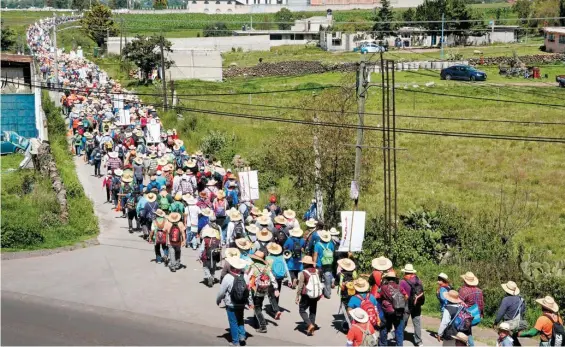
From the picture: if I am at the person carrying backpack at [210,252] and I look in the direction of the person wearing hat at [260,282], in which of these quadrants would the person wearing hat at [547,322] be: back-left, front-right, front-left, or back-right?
front-left

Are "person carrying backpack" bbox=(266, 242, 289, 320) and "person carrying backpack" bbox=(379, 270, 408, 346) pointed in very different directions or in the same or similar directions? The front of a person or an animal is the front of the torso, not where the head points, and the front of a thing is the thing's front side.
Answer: same or similar directions

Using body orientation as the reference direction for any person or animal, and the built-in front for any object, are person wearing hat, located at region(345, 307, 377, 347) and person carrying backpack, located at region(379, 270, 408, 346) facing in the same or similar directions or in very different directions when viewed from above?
same or similar directions
